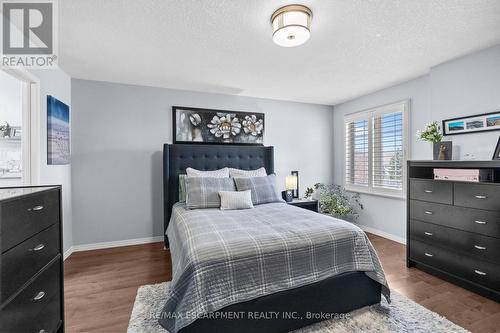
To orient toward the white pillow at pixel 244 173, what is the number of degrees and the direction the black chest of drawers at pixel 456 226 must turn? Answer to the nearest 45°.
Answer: approximately 45° to its right

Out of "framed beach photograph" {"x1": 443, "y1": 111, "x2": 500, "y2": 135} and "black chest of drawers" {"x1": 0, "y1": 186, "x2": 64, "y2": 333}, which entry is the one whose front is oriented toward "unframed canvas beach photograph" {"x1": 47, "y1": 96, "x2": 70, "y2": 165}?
"framed beach photograph" {"x1": 443, "y1": 111, "x2": 500, "y2": 135}

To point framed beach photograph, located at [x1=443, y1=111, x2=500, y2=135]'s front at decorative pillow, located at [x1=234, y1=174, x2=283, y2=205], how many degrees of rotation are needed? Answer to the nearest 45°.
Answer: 0° — it already faces it

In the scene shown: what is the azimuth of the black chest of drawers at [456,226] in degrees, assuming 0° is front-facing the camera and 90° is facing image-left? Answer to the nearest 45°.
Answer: approximately 45°

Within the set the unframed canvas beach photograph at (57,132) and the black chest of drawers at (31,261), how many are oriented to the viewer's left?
0

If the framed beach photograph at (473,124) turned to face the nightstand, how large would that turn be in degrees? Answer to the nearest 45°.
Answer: approximately 45° to its right

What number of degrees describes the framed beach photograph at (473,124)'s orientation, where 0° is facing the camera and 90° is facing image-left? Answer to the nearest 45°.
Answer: approximately 45°

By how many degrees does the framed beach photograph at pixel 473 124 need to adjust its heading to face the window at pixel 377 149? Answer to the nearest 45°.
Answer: approximately 90° to its right

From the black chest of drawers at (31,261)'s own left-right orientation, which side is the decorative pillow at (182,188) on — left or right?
on its left

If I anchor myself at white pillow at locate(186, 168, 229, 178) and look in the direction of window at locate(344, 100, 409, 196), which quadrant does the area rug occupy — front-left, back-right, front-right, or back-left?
front-right

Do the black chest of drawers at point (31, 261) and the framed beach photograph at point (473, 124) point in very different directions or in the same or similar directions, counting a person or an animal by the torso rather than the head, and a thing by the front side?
very different directions

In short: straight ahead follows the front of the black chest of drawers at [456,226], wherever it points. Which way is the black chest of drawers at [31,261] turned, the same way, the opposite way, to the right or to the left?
the opposite way

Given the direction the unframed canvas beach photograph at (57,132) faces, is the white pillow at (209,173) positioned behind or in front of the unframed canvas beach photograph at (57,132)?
in front
